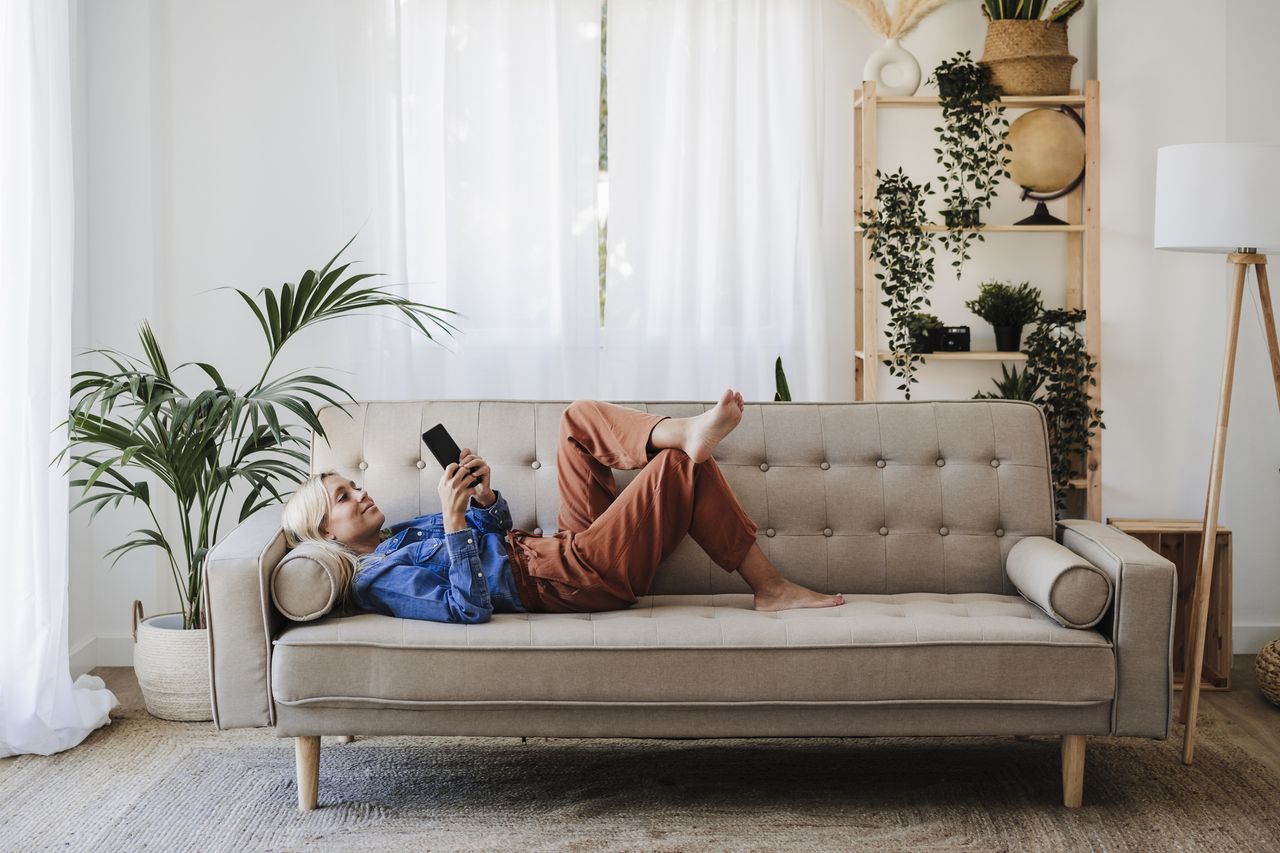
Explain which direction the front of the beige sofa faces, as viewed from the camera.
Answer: facing the viewer

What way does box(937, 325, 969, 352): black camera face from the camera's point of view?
toward the camera

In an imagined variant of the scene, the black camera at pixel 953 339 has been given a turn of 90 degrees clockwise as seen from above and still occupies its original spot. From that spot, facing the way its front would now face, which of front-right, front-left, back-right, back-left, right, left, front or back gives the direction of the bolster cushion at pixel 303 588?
front-left

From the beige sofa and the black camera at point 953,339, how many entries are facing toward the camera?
2

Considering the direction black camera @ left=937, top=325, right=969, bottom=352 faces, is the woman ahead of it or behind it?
ahead

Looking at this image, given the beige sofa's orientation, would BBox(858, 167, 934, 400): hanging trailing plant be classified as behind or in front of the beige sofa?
behind

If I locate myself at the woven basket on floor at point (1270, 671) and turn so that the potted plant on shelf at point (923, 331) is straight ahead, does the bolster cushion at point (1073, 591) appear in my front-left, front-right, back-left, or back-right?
front-left

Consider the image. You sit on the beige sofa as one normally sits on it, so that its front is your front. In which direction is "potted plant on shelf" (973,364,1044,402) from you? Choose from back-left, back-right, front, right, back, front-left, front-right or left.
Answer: back-left

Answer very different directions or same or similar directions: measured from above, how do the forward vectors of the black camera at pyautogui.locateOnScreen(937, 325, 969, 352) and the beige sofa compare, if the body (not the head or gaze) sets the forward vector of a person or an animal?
same or similar directions

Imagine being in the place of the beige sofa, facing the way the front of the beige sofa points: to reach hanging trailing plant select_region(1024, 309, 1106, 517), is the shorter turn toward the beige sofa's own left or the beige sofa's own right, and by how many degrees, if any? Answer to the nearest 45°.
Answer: approximately 135° to the beige sofa's own left

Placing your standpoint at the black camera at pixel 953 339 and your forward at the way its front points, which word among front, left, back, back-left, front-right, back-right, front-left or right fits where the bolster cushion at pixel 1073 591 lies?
front

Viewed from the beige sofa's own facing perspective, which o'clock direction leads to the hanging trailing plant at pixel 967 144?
The hanging trailing plant is roughly at 7 o'clock from the beige sofa.

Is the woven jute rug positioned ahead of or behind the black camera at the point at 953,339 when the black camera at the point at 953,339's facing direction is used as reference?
ahead

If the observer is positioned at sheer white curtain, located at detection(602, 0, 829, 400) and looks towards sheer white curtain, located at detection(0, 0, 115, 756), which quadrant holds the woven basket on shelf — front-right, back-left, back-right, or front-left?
back-left

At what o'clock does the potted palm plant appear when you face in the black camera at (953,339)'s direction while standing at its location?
The potted palm plant is roughly at 2 o'clock from the black camera.

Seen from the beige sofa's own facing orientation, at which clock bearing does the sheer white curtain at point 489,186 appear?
The sheer white curtain is roughly at 5 o'clock from the beige sofa.
